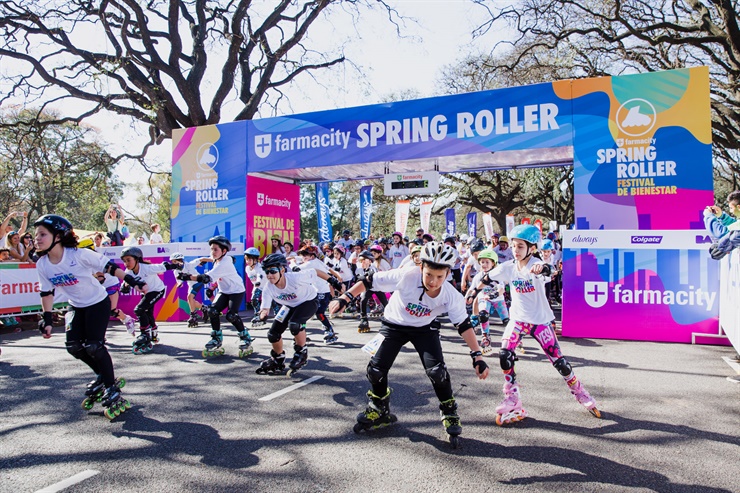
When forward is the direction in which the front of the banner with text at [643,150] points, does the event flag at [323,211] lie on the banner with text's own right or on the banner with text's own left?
on the banner with text's own right

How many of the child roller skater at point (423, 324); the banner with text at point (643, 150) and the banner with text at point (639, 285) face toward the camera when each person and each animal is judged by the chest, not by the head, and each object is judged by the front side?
3

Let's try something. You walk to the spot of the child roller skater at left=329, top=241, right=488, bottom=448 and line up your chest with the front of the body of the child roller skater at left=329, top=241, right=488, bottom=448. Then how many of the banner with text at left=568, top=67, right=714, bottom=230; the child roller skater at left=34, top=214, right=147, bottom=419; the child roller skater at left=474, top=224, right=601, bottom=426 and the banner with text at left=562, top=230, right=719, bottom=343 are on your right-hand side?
1

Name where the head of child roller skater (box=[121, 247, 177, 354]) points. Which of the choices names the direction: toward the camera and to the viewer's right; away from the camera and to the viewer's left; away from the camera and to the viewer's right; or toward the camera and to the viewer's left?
toward the camera and to the viewer's left

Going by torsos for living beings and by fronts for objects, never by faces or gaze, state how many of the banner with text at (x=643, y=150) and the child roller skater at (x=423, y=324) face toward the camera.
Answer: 2

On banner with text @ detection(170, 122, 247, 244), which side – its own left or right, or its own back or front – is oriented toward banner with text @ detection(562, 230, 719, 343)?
left

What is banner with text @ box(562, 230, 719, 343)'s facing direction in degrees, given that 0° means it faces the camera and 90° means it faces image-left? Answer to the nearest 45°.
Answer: approximately 0°

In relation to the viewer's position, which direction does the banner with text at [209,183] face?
facing the viewer and to the left of the viewer

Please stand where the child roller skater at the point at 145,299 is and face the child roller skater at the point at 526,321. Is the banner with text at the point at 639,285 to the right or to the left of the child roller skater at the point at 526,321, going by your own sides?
left

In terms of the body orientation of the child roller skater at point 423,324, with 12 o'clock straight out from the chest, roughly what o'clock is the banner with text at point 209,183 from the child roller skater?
The banner with text is roughly at 5 o'clock from the child roller skater.

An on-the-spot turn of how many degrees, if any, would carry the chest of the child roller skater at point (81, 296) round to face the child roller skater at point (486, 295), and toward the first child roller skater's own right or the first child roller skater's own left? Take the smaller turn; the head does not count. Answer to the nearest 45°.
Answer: approximately 135° to the first child roller skater's own left

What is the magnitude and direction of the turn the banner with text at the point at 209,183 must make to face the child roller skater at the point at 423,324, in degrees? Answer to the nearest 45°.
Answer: approximately 45° to its left

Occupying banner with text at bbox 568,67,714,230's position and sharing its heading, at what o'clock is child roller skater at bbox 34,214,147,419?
The child roller skater is roughly at 1 o'clock from the banner with text.
